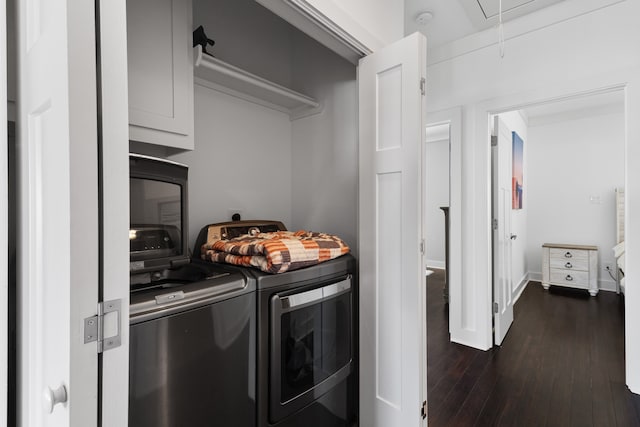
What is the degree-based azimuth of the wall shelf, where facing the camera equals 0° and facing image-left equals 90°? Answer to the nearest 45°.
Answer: approximately 315°

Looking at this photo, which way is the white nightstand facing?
toward the camera

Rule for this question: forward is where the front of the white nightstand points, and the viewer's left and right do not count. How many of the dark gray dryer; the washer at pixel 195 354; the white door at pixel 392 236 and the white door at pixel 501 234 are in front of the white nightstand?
4

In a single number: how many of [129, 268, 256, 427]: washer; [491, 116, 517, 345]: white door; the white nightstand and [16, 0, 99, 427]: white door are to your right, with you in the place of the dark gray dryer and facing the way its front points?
2

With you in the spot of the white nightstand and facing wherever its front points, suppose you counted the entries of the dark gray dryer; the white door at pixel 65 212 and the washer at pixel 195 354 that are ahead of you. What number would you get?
3

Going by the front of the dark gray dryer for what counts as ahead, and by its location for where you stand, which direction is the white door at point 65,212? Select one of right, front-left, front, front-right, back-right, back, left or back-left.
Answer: right

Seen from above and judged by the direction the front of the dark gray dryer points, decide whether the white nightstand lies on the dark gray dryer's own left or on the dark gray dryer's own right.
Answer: on the dark gray dryer's own left

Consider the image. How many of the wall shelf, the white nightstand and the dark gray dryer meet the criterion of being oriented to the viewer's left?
0

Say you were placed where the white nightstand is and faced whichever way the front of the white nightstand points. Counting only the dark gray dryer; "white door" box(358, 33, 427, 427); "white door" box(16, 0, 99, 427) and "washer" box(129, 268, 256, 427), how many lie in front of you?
4

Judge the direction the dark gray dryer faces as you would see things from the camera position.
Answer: facing the viewer and to the right of the viewer

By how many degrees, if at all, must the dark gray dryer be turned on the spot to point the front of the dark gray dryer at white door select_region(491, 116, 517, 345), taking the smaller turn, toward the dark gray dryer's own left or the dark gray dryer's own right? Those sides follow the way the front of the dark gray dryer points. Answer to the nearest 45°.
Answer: approximately 90° to the dark gray dryer's own left

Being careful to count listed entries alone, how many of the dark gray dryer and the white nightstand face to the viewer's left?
0

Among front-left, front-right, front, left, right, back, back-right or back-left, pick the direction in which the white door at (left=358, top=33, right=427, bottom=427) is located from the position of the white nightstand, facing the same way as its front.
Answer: front

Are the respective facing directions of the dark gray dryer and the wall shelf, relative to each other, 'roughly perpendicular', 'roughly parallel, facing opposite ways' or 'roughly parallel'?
roughly parallel

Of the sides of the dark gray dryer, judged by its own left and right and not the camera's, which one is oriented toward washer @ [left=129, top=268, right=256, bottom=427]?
right

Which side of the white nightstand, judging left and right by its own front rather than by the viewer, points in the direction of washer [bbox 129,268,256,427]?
front
